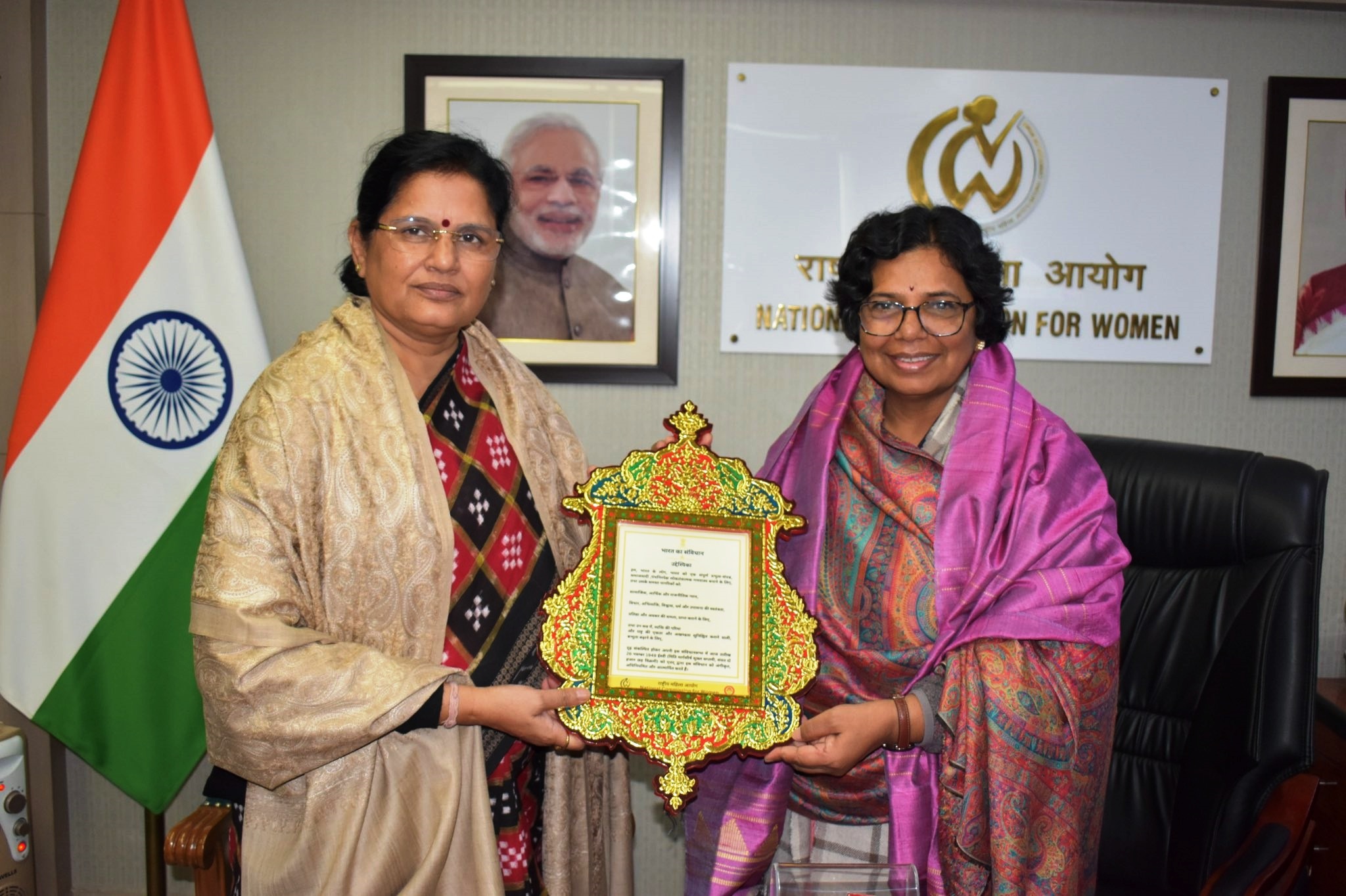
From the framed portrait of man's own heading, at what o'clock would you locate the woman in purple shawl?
The woman in purple shawl is roughly at 11 o'clock from the framed portrait of man.

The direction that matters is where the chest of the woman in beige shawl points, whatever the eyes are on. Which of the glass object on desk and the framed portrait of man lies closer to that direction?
the glass object on desk

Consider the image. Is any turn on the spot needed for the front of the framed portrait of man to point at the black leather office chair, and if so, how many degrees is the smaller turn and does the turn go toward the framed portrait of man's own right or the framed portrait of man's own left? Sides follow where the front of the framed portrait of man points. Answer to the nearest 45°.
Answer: approximately 45° to the framed portrait of man's own left

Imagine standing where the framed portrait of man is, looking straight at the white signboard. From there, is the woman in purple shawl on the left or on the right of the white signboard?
right

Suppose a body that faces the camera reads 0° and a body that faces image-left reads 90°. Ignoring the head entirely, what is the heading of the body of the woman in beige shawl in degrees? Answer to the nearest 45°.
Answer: approximately 315°

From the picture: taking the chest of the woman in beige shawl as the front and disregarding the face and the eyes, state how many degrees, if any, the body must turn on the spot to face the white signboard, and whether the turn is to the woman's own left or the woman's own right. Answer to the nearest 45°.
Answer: approximately 90° to the woman's own left

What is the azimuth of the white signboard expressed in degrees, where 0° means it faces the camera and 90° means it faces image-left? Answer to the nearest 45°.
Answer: approximately 0°

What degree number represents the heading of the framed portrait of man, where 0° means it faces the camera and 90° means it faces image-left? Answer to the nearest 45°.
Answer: approximately 0°

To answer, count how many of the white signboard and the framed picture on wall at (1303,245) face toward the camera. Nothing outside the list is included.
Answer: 2

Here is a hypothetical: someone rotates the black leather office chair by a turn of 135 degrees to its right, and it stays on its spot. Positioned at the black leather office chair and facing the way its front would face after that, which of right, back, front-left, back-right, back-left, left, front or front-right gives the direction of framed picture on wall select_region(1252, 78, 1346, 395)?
front

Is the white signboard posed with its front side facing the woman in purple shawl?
yes
